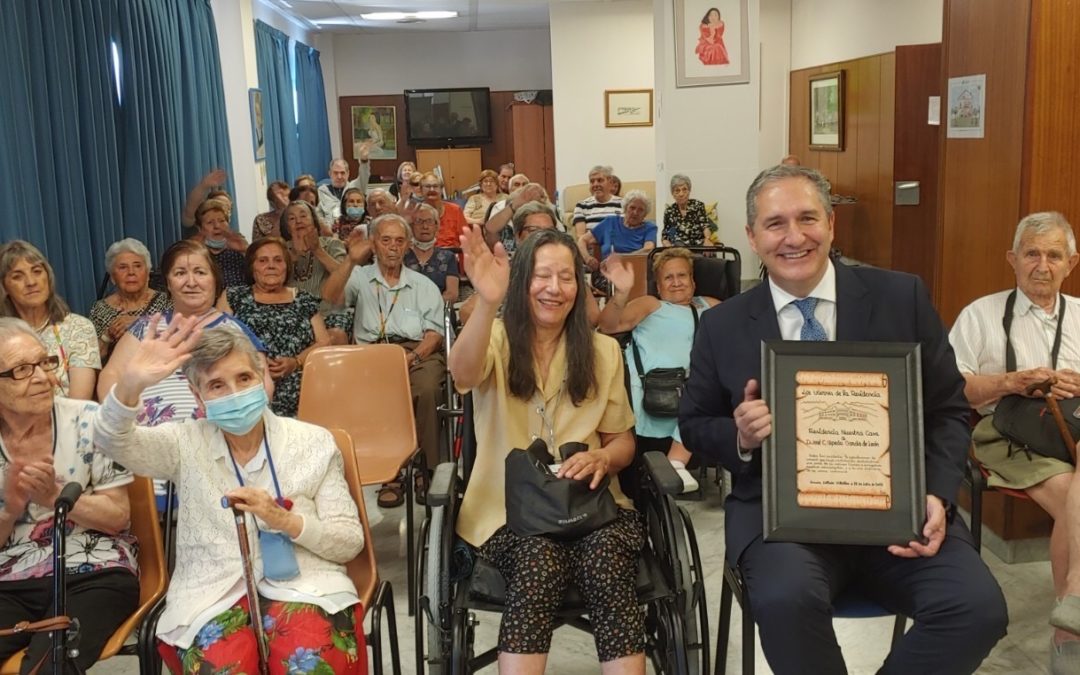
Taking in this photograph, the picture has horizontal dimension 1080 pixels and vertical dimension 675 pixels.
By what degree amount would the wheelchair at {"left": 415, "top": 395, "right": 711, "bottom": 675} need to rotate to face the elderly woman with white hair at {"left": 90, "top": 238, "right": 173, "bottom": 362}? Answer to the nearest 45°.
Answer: approximately 135° to its right

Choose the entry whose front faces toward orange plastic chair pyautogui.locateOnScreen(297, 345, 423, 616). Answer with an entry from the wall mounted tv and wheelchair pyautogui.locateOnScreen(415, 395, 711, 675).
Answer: the wall mounted tv

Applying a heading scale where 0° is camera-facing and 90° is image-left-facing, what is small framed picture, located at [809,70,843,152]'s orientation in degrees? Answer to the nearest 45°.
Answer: approximately 45°

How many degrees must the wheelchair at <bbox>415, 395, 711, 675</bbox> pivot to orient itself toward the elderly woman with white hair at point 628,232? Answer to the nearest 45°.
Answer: approximately 180°

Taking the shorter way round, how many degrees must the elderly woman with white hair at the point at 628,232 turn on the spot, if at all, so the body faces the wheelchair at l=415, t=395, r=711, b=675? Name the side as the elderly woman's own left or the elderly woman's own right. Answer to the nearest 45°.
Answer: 0° — they already face it

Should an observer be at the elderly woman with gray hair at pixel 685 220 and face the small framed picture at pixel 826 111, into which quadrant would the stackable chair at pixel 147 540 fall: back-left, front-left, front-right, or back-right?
back-right

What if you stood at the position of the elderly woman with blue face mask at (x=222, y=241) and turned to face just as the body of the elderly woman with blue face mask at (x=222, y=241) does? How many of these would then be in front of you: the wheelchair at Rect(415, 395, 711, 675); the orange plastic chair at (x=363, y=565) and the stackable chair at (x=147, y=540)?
3

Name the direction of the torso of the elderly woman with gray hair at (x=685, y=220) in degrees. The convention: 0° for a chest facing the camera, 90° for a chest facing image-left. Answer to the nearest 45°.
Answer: approximately 0°
